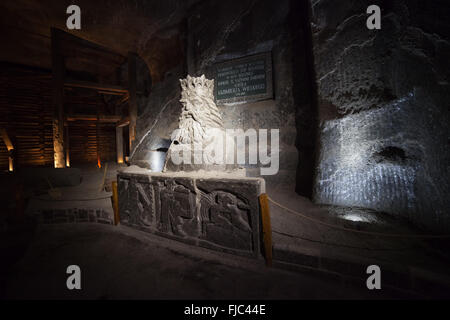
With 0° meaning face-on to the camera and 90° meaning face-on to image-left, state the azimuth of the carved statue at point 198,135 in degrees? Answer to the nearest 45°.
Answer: approximately 45°

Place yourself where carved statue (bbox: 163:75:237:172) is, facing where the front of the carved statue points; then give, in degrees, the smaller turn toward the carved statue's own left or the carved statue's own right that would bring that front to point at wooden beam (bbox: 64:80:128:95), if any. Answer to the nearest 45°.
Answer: approximately 90° to the carved statue's own right

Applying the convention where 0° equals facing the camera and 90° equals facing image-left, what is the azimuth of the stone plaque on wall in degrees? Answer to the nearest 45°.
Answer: approximately 45°

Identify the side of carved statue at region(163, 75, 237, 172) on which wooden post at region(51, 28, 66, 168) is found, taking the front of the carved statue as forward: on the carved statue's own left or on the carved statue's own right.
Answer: on the carved statue's own right

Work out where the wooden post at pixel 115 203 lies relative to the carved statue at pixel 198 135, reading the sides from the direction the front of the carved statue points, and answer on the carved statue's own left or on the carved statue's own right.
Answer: on the carved statue's own right

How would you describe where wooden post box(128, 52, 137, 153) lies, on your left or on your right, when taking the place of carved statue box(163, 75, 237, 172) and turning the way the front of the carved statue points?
on your right

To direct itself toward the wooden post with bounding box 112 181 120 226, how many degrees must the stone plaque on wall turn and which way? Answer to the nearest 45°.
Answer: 0° — it already faces it

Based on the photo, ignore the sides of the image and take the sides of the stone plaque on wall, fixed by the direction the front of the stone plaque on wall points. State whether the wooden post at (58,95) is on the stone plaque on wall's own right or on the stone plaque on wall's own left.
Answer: on the stone plaque on wall's own right
